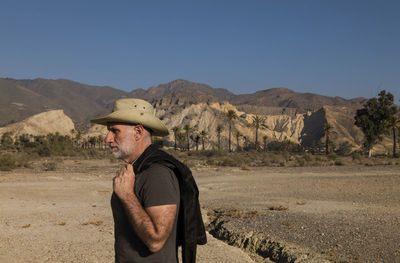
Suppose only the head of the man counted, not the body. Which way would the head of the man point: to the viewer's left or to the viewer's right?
to the viewer's left

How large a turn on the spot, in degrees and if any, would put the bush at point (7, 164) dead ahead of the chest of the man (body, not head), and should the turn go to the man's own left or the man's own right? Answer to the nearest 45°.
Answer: approximately 90° to the man's own right

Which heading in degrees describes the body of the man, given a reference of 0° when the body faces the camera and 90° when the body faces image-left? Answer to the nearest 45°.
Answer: approximately 90°
